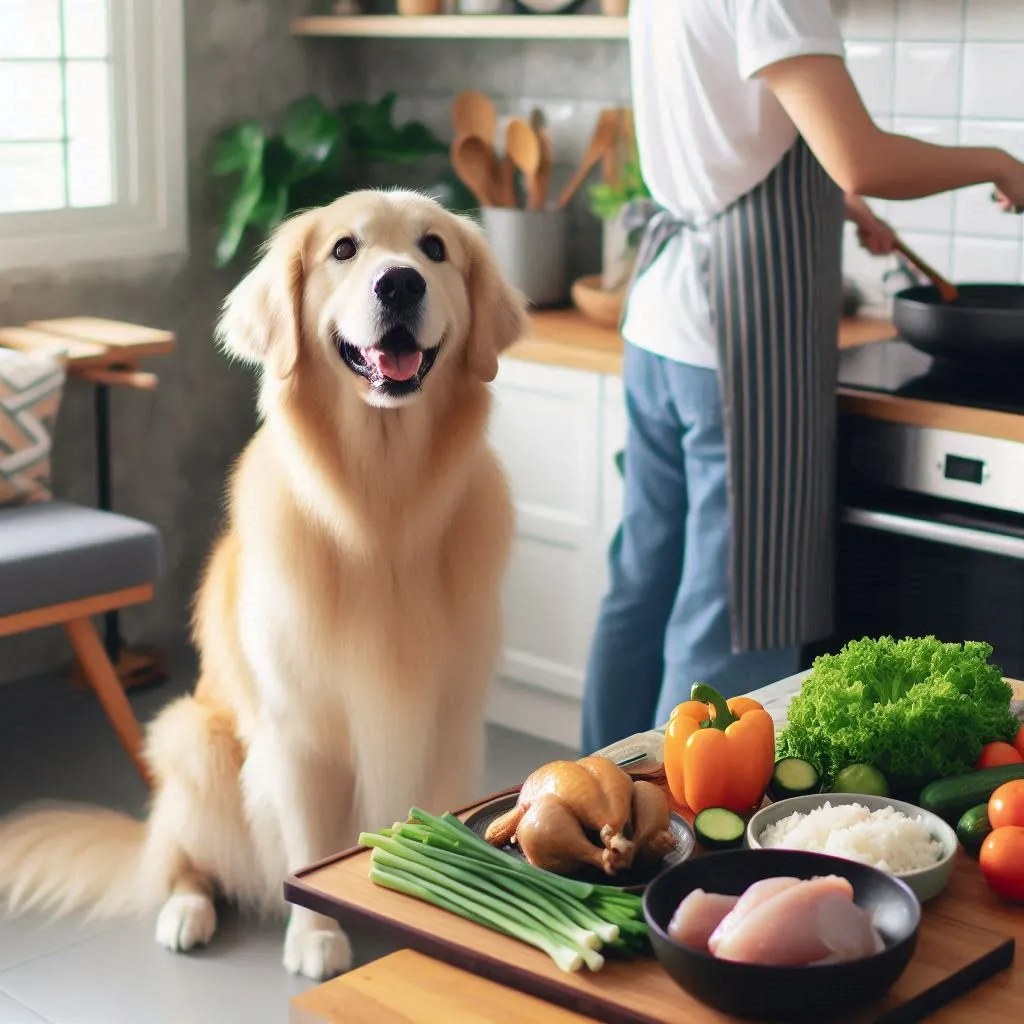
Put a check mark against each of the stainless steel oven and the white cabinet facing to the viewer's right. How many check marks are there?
0

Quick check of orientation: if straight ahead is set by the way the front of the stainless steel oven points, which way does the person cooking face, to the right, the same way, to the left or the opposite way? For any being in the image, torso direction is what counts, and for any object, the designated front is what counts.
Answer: the opposite way

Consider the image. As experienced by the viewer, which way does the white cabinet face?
facing the viewer and to the left of the viewer

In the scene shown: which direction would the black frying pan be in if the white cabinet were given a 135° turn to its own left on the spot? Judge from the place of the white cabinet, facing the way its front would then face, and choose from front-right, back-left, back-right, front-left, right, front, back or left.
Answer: front-right

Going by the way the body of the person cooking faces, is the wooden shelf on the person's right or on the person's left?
on the person's left

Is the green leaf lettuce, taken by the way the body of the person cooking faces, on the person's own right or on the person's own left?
on the person's own right

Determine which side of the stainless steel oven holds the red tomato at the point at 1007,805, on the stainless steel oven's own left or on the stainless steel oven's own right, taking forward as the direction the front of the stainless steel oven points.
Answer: on the stainless steel oven's own left

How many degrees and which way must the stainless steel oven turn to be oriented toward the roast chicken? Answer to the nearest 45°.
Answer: approximately 45° to its left

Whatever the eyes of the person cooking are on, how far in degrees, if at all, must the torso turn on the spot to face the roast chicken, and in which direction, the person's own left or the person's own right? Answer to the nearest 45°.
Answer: approximately 135° to the person's own right

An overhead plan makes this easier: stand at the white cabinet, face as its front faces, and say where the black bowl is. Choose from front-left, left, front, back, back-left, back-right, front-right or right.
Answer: front-left
